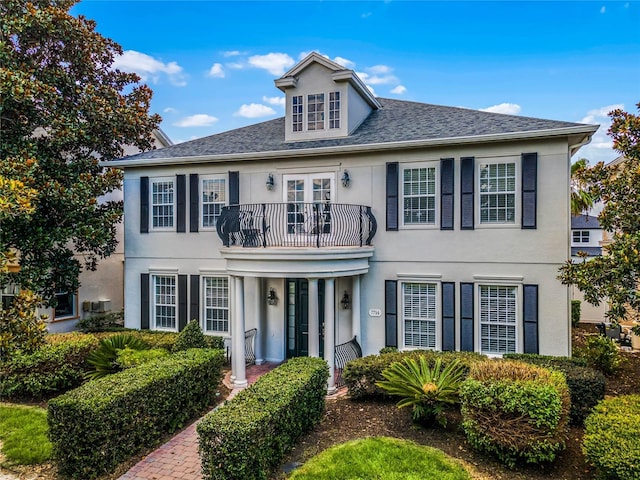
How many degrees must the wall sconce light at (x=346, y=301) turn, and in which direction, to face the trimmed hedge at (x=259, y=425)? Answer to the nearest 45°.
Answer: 0° — it already faces it

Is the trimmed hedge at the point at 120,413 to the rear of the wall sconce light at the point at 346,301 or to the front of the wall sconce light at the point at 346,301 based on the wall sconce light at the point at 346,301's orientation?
to the front

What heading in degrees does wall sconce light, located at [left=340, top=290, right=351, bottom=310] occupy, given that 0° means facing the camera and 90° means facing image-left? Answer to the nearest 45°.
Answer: approximately 0°

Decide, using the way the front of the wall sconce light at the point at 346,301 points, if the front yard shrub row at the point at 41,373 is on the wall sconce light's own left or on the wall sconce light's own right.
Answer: on the wall sconce light's own right

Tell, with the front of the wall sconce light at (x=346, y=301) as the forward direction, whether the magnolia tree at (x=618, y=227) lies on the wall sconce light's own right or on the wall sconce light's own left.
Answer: on the wall sconce light's own left

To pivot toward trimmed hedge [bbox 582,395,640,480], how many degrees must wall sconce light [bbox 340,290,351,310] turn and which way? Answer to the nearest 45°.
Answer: approximately 45° to its left
